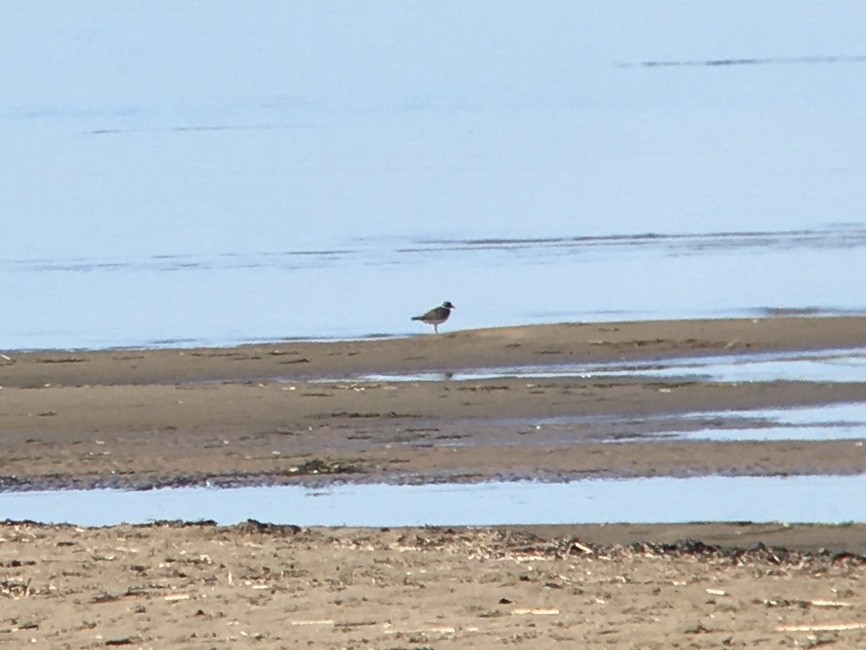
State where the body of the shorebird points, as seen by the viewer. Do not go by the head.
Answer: to the viewer's right
